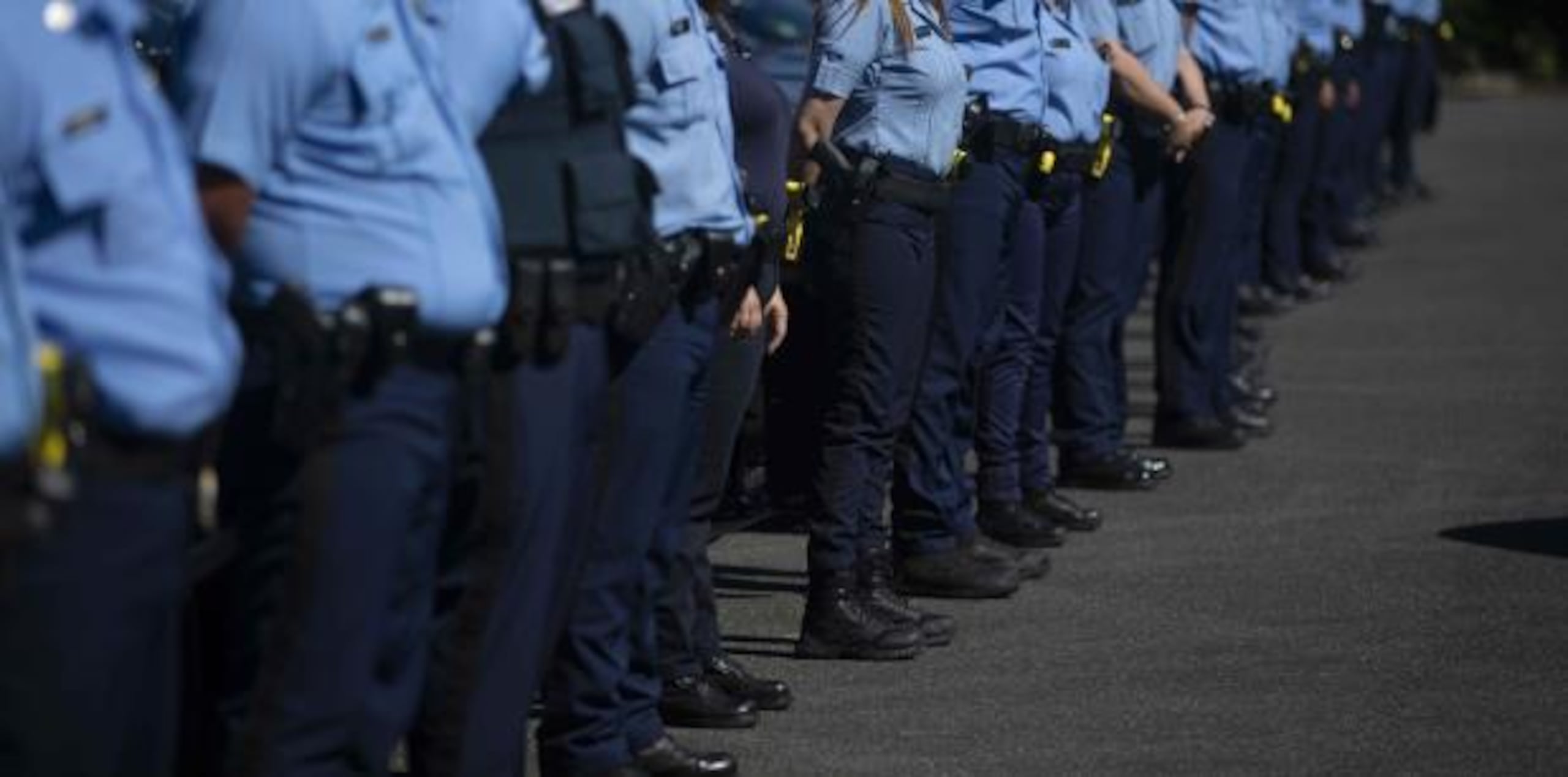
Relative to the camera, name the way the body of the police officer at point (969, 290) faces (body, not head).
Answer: to the viewer's right

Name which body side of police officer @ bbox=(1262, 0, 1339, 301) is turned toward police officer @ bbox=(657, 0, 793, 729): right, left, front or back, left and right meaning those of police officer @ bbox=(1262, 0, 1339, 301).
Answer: right

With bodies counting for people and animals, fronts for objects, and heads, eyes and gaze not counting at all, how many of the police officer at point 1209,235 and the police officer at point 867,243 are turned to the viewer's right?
2

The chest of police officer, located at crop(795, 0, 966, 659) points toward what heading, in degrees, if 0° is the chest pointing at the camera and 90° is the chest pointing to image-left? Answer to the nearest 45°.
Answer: approximately 270°

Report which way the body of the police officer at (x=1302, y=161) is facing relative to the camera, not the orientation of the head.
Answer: to the viewer's right

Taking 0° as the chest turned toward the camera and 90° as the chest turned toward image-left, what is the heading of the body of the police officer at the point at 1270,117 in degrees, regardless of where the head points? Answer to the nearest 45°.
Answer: approximately 270°

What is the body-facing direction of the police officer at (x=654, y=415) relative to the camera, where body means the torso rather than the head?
to the viewer's right

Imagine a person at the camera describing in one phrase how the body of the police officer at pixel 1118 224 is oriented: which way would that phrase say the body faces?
to the viewer's right

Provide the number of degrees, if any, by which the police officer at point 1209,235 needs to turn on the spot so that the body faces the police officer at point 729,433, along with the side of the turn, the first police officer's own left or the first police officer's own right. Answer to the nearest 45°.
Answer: approximately 90° to the first police officer's own right

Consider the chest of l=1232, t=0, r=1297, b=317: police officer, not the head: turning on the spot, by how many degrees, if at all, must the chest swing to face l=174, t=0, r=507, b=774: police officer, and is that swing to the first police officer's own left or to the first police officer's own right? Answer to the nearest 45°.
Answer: approximately 90° to the first police officer's own right

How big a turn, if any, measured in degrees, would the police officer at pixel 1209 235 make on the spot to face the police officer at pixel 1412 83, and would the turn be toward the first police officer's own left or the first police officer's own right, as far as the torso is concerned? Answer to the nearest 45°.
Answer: approximately 90° to the first police officer's own left
